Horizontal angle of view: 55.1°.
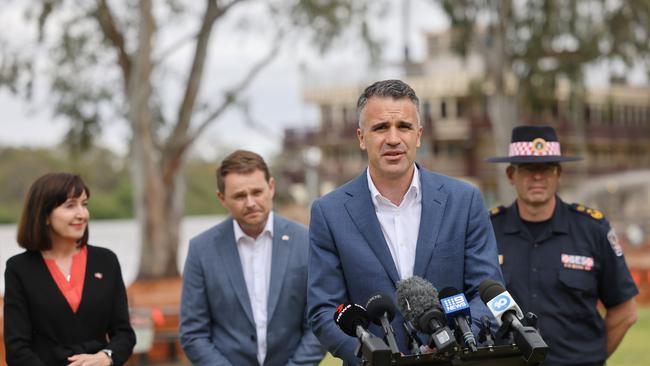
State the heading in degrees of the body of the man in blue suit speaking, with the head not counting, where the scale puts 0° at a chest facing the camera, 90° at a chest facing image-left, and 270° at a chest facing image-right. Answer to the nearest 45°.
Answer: approximately 0°

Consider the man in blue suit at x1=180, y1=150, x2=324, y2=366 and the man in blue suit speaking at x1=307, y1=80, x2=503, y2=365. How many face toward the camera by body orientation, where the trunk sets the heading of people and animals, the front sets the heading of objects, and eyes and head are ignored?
2

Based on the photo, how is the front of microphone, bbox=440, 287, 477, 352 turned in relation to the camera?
facing away from the viewer and to the left of the viewer

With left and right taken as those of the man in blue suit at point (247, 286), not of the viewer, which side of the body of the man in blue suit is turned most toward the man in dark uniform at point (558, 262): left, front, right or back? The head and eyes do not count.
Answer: left
